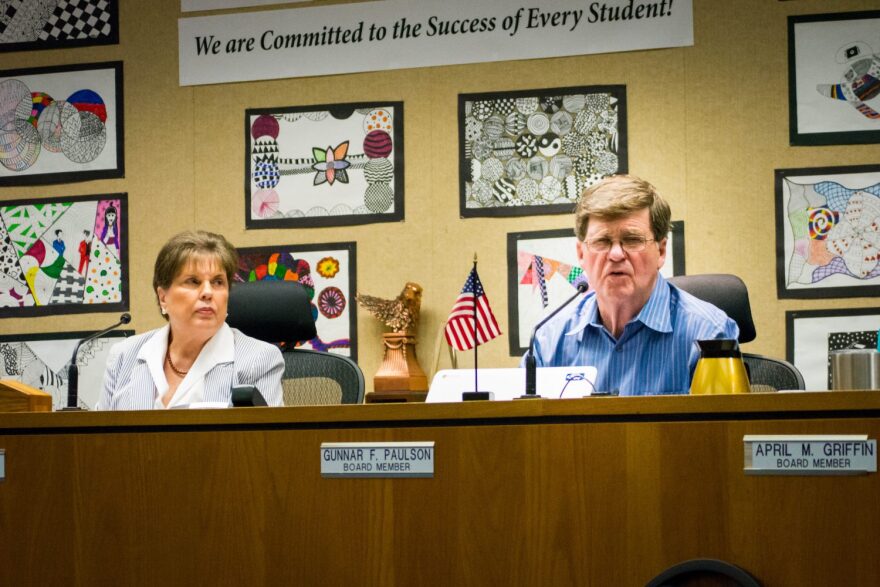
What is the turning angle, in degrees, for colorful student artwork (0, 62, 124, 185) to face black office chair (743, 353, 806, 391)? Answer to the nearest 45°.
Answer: approximately 45° to its left

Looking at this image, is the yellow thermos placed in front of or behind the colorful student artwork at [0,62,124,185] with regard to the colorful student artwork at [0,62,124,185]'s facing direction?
in front

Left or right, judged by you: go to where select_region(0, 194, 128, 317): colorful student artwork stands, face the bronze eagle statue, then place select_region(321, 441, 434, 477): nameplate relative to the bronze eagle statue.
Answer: right

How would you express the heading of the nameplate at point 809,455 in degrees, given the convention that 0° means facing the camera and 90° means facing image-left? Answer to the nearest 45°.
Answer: approximately 0°

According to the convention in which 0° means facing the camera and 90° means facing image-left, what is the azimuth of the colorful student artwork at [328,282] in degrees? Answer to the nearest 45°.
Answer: approximately 0°

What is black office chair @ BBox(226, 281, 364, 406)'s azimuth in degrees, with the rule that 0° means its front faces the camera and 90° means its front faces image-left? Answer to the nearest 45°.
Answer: approximately 45°

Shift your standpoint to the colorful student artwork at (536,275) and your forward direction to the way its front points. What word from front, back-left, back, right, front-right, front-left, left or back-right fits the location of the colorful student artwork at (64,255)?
right

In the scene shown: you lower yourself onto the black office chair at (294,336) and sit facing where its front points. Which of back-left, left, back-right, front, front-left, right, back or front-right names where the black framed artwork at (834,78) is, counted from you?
back-left
